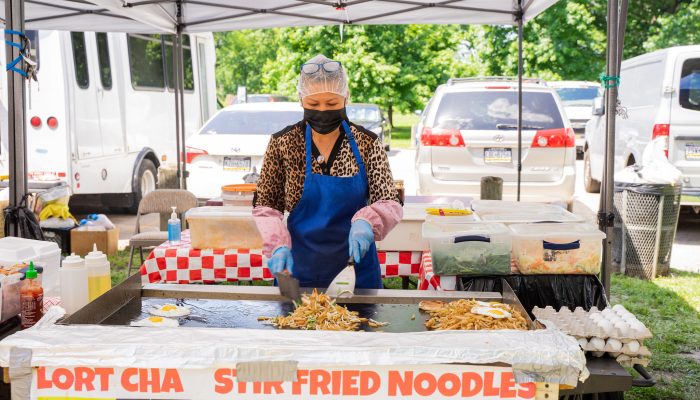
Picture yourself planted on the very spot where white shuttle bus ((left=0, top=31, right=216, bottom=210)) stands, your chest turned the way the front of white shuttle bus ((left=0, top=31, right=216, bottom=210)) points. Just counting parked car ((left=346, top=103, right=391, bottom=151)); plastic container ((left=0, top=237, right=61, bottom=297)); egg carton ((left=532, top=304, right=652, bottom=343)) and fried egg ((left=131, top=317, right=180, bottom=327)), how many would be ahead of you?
1

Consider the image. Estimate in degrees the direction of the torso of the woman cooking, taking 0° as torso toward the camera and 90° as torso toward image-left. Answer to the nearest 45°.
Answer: approximately 0°

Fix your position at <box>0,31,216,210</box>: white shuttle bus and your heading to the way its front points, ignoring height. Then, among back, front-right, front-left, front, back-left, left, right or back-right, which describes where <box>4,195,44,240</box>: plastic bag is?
back-right

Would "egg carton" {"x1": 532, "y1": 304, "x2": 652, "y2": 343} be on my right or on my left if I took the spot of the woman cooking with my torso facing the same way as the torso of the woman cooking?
on my left

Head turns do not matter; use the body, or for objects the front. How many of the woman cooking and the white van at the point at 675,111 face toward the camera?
1

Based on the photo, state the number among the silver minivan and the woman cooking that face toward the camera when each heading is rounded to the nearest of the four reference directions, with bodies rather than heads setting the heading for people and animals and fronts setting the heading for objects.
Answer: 1

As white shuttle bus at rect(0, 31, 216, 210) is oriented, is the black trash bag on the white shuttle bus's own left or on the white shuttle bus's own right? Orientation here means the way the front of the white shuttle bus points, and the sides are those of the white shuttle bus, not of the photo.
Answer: on the white shuttle bus's own right

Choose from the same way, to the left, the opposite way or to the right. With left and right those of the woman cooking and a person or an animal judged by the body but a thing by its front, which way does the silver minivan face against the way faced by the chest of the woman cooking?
the opposite way

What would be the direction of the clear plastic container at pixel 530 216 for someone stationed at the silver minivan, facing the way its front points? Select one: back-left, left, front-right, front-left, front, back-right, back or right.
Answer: back

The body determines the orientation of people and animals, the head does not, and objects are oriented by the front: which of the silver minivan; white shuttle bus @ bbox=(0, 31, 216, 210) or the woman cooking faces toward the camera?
the woman cooking

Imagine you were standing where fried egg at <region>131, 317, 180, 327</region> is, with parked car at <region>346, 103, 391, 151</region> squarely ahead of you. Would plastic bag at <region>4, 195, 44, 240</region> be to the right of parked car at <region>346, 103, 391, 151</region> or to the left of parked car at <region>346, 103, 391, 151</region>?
left

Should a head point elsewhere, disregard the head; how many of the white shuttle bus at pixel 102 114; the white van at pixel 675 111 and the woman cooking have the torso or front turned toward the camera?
1

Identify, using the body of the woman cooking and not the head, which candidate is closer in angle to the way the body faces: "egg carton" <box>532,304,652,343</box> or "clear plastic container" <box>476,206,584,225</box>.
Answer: the egg carton

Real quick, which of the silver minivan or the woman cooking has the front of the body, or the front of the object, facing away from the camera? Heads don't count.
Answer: the silver minivan

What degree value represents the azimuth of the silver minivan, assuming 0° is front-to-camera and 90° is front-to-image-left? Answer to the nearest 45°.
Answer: approximately 180°

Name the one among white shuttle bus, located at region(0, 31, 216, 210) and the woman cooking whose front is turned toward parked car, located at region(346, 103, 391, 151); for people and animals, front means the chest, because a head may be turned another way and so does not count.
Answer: the white shuttle bus
